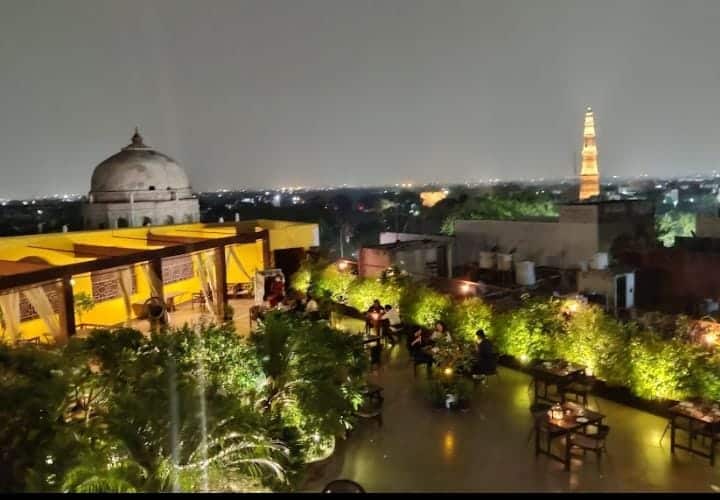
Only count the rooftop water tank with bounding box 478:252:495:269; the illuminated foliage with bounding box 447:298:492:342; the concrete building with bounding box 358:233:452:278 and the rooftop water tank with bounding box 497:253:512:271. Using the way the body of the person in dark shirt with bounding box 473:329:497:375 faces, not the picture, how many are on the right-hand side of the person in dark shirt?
4

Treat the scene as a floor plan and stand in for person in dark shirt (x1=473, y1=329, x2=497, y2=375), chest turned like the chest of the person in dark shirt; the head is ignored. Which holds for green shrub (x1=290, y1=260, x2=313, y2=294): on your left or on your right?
on your right

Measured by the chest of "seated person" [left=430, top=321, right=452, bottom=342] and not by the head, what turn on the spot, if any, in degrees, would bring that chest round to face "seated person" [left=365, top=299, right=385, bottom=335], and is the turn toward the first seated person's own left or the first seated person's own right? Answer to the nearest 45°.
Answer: approximately 90° to the first seated person's own right

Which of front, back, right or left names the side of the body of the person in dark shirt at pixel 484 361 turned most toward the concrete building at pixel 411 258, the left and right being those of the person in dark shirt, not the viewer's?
right

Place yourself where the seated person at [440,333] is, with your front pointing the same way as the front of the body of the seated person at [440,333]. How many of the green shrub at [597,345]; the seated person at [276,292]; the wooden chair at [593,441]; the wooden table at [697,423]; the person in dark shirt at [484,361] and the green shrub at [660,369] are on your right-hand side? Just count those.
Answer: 1

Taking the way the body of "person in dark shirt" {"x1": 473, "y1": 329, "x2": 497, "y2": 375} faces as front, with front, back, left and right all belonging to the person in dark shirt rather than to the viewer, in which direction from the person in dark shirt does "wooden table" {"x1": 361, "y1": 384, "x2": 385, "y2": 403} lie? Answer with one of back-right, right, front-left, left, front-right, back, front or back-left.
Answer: front-left

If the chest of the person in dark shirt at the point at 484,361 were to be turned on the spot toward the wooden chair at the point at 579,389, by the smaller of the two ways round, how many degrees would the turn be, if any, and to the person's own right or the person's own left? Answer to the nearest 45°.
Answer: approximately 135° to the person's own left

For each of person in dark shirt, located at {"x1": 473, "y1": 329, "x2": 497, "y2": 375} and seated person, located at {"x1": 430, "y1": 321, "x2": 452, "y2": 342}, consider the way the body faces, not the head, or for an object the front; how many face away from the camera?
0

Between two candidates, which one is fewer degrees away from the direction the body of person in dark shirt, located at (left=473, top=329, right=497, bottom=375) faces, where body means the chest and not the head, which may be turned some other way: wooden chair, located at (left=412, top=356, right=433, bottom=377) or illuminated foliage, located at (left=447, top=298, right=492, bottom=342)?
the wooden chair

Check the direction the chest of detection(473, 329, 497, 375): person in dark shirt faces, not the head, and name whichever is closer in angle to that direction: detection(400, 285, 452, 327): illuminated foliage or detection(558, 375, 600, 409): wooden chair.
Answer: the illuminated foliage

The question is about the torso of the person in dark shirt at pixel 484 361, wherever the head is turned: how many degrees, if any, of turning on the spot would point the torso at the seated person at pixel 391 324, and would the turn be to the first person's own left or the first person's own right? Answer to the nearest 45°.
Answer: approximately 45° to the first person's own right

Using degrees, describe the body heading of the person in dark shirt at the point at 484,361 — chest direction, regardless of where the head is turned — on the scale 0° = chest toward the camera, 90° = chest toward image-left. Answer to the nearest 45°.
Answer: approximately 90°

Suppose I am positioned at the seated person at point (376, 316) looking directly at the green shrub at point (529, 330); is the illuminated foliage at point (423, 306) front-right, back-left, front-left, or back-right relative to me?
front-left
